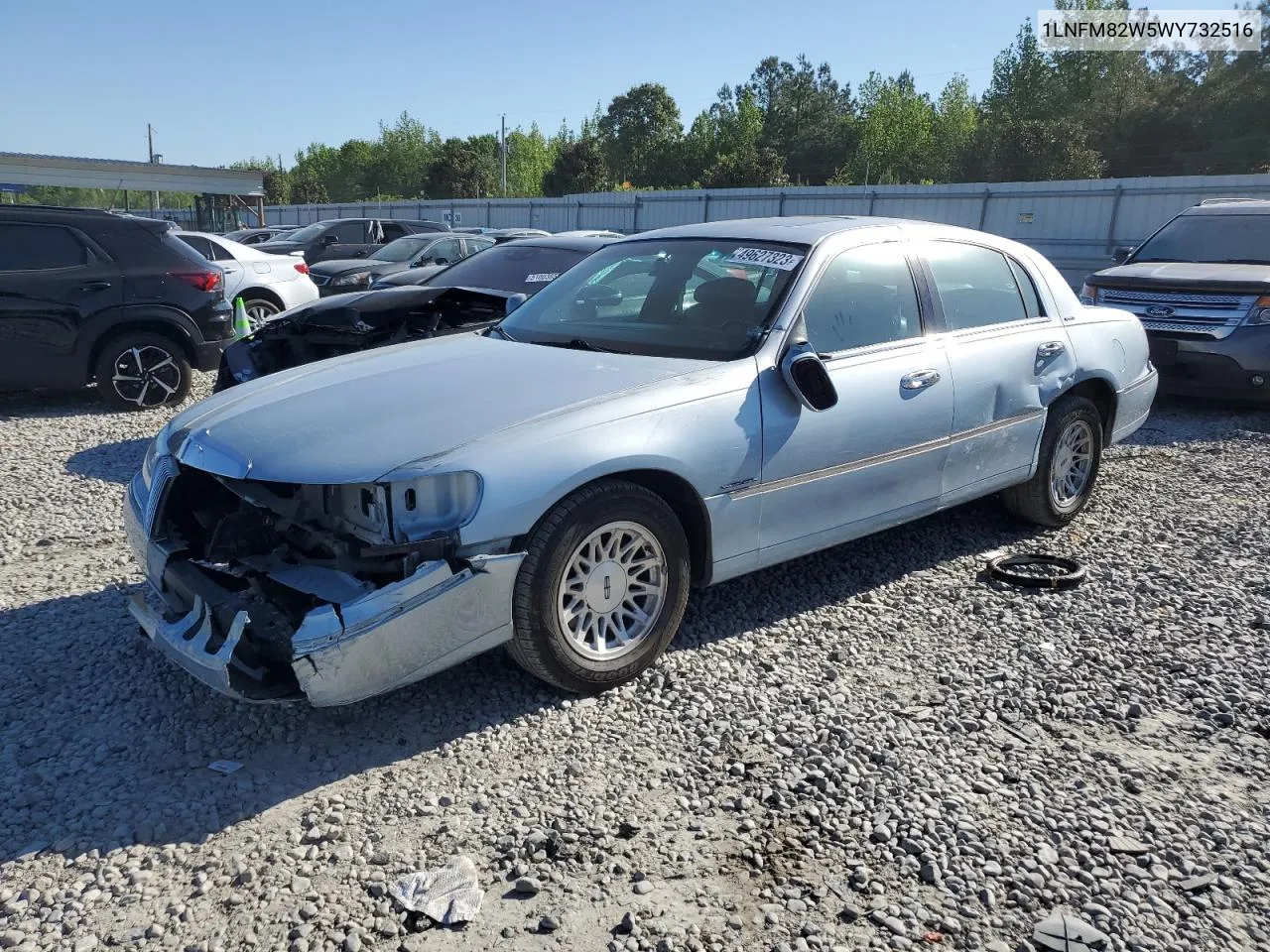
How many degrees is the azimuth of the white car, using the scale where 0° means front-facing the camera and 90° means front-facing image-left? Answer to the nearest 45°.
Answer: approximately 90°

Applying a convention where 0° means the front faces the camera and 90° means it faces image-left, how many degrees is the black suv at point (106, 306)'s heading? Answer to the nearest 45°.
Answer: approximately 90°

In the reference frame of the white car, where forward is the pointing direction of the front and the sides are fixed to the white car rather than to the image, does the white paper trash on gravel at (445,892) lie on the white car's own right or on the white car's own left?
on the white car's own left

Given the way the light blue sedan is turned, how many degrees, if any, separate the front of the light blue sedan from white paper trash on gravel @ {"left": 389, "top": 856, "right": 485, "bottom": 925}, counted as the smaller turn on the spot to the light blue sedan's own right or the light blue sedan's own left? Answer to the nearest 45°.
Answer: approximately 45° to the light blue sedan's own left

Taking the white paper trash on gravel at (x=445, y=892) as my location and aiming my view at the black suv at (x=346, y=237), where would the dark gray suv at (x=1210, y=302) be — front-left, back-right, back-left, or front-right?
front-right

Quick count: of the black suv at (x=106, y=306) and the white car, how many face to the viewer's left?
2

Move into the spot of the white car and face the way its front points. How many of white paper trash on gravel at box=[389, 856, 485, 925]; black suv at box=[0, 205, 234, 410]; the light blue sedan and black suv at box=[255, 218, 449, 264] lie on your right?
1

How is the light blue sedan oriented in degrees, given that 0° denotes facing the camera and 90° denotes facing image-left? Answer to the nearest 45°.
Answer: approximately 45°

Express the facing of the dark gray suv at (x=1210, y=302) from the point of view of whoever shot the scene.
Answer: facing the viewer and to the left of the viewer
